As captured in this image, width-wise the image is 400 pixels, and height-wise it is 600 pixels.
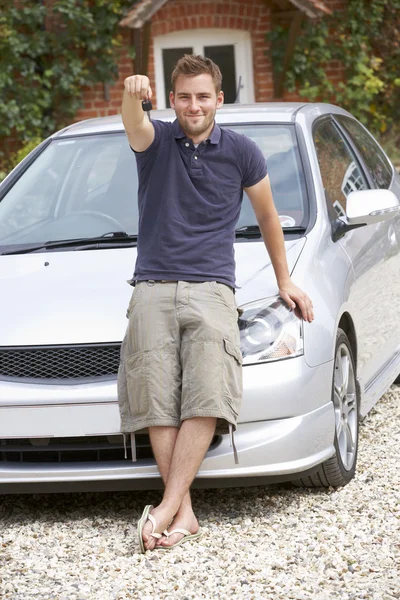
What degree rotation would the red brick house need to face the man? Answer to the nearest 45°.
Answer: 0° — it already faces them

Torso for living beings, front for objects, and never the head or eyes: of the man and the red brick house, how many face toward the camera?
2

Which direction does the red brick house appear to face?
toward the camera

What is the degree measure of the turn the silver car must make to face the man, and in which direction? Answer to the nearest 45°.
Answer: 0° — it already faces them

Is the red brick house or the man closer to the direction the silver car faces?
the man

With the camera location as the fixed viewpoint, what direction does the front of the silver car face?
facing the viewer and to the left of the viewer

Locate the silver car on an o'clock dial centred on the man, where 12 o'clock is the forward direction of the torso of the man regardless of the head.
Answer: The silver car is roughly at 7 o'clock from the man.

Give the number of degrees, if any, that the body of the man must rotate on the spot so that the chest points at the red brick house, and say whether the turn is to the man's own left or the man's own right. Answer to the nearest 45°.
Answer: approximately 180°

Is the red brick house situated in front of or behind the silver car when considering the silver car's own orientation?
behind

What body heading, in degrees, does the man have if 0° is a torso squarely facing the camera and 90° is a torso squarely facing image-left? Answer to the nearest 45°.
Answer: approximately 0°

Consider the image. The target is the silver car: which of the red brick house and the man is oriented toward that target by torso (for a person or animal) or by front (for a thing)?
the red brick house

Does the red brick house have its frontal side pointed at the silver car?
yes
